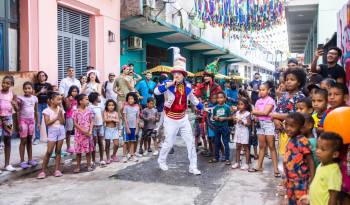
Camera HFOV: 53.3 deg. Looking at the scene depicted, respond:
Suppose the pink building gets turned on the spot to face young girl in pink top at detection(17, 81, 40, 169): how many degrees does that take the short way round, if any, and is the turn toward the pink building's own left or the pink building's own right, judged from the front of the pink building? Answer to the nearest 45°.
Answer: approximately 45° to the pink building's own right

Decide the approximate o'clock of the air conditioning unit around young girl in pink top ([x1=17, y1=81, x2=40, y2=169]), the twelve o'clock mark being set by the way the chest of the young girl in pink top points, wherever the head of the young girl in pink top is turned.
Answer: The air conditioning unit is roughly at 7 o'clock from the young girl in pink top.

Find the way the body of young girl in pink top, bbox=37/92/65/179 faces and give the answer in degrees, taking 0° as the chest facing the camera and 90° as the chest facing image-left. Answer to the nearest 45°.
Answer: approximately 315°

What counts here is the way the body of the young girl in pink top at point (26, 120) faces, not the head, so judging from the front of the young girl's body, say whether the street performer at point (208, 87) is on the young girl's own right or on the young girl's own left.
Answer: on the young girl's own left

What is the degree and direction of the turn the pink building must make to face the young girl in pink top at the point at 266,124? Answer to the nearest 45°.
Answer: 0° — it already faces them

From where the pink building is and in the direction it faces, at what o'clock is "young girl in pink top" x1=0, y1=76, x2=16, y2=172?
The young girl in pink top is roughly at 2 o'clock from the pink building.

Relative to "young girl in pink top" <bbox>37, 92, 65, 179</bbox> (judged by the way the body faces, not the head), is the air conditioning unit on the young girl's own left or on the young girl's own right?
on the young girl's own left

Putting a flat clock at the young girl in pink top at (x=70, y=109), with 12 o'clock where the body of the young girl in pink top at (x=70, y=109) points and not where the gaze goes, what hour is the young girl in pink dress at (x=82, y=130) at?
the young girl in pink dress at (x=82, y=130) is roughly at 1 o'clock from the young girl in pink top at (x=70, y=109).

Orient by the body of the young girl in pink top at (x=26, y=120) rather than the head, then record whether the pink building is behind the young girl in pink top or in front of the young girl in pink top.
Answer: behind

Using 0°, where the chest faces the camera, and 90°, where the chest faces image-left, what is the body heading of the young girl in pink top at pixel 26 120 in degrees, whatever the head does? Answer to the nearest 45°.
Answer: approximately 0°

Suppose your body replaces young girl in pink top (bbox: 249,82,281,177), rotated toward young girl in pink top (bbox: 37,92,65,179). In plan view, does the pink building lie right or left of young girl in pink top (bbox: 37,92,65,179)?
right

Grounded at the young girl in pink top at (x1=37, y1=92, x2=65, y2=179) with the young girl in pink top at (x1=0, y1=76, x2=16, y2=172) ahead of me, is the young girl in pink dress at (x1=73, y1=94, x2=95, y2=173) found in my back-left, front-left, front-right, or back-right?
back-right

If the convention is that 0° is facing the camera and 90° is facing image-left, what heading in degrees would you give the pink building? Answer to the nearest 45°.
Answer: approximately 315°
